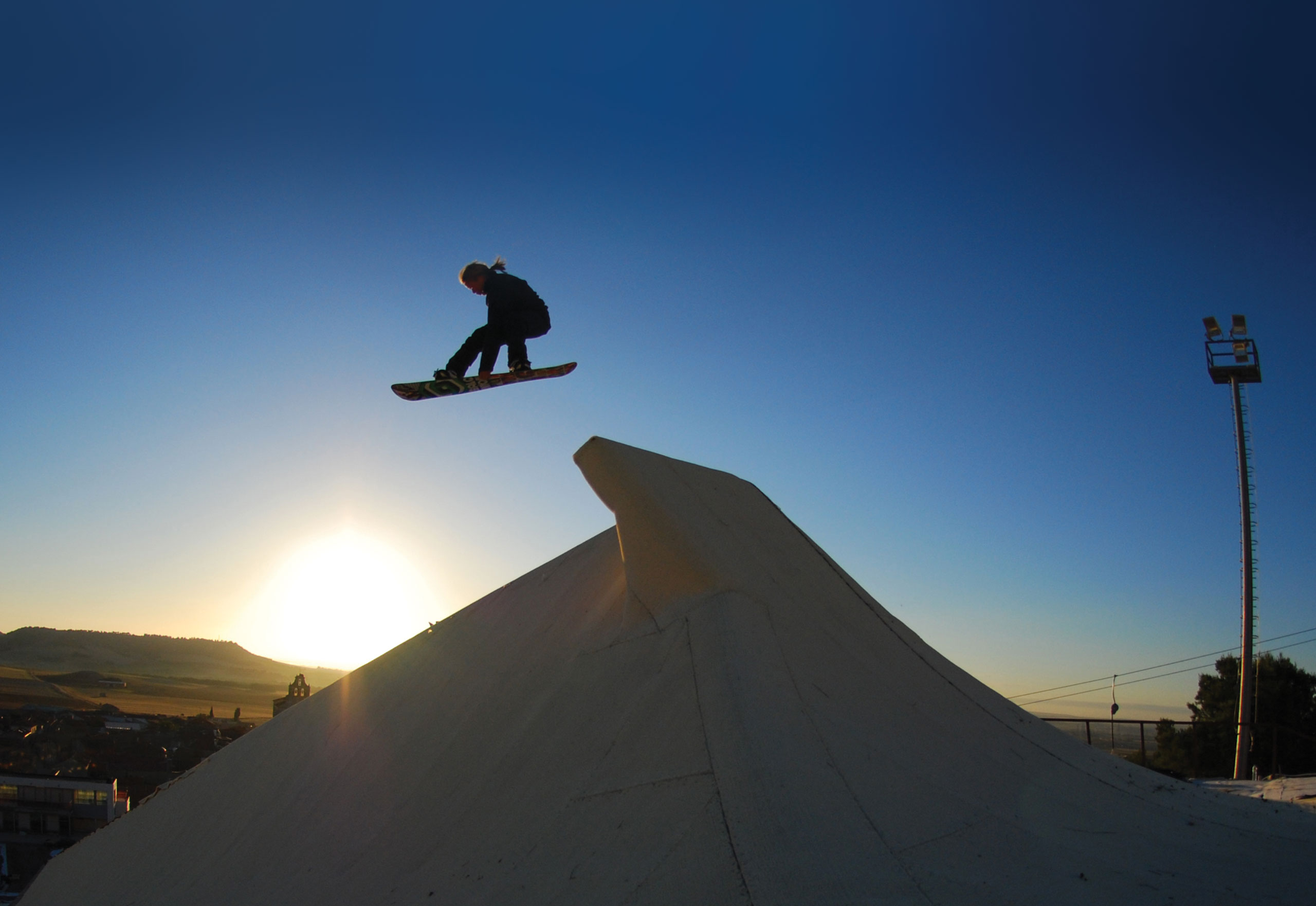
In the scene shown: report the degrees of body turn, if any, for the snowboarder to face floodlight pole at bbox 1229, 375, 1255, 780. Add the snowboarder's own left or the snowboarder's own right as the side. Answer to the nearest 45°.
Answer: approximately 135° to the snowboarder's own right

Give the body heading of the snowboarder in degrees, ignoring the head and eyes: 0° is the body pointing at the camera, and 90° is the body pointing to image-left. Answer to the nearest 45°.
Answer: approximately 90°

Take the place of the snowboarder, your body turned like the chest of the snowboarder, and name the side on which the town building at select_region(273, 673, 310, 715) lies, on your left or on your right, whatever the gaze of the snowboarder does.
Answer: on your right
